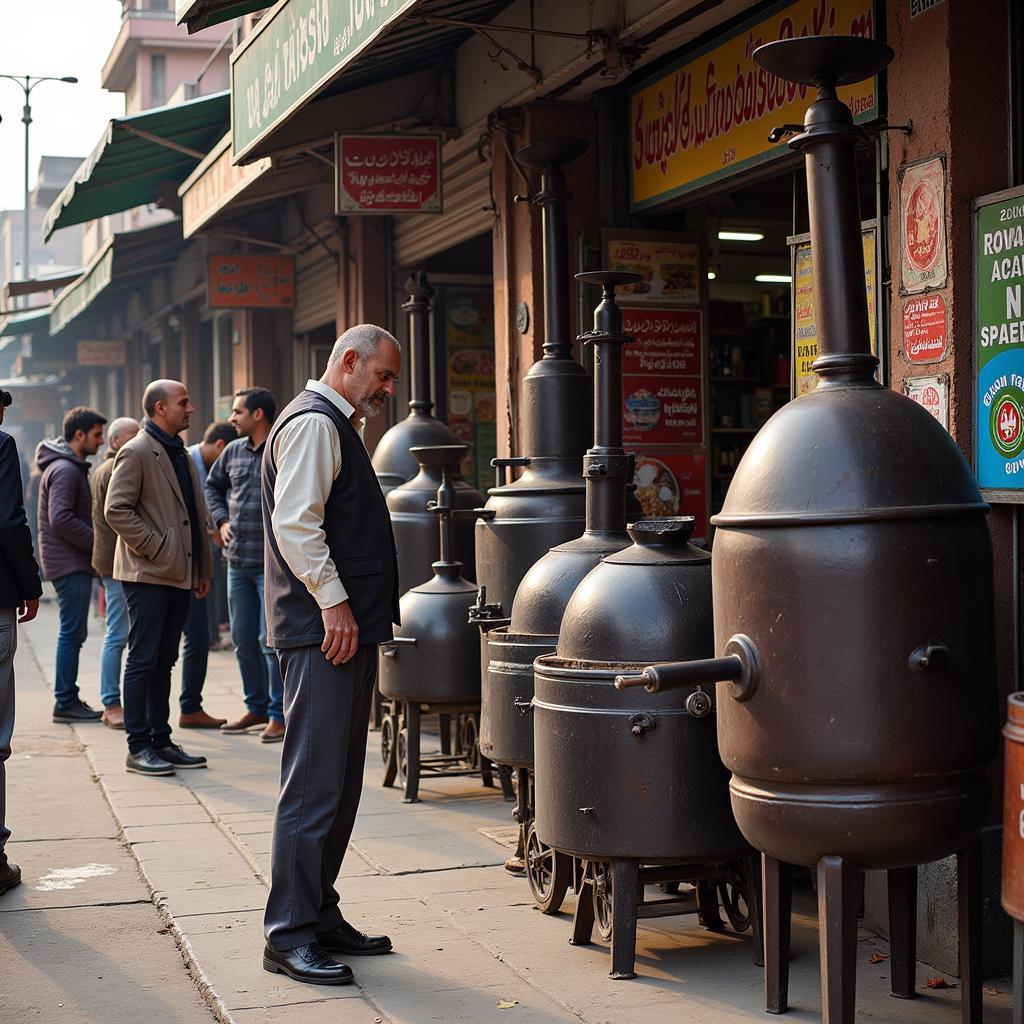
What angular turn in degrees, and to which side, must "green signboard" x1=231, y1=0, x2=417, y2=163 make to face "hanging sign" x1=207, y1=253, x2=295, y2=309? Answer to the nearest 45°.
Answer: approximately 135° to its right

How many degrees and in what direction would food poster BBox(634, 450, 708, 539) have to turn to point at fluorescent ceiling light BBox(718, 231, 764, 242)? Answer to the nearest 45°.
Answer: approximately 180°

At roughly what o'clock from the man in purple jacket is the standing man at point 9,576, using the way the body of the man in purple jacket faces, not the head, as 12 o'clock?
The standing man is roughly at 3 o'clock from the man in purple jacket.

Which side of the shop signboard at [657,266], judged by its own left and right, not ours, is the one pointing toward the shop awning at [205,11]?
right

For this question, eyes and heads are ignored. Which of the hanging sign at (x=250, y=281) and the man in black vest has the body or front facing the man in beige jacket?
the hanging sign

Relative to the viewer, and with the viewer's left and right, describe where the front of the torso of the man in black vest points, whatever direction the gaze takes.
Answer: facing to the right of the viewer

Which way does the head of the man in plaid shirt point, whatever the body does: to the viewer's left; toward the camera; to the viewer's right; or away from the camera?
to the viewer's left

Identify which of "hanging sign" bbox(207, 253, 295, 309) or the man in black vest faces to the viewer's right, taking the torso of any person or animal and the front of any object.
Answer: the man in black vest

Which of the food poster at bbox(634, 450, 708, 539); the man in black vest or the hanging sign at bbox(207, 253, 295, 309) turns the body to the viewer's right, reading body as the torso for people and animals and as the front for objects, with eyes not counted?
the man in black vest

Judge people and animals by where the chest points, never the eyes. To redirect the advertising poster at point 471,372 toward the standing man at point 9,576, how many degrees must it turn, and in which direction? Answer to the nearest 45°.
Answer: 0° — it already faces them

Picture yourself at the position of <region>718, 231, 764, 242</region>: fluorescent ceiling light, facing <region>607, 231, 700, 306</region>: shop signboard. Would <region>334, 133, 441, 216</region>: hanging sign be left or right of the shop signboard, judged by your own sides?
right

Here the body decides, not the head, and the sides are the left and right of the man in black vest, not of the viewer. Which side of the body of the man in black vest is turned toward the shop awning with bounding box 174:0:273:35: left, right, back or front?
left
